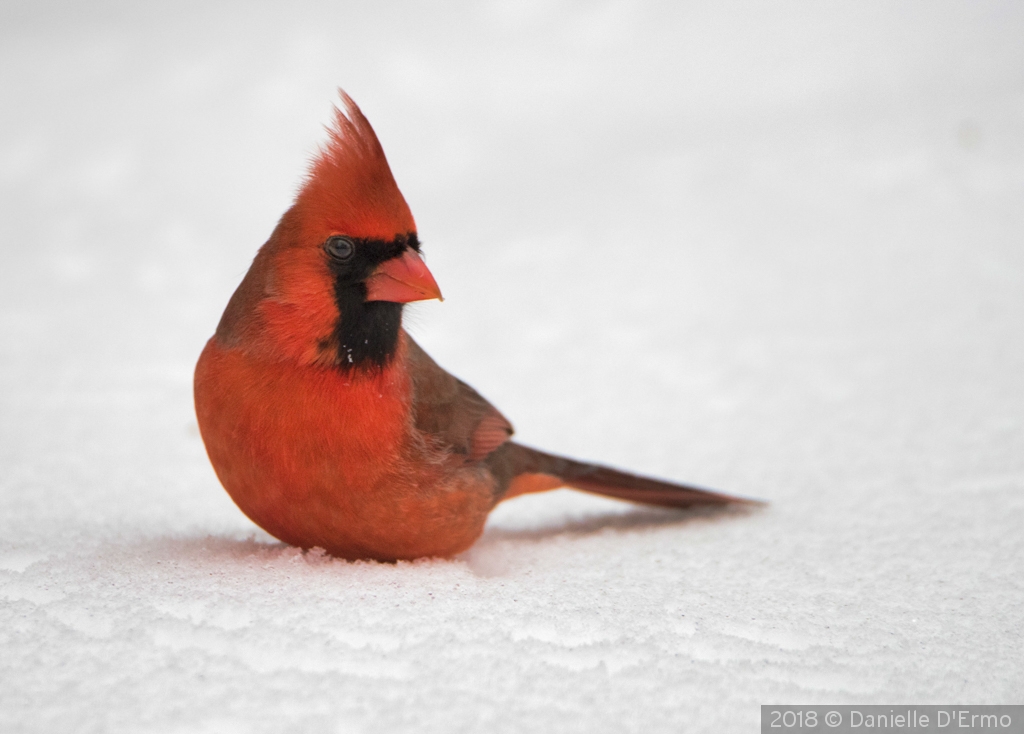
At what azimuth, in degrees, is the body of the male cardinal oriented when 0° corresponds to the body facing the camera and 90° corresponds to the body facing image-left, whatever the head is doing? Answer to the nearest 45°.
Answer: approximately 45°
